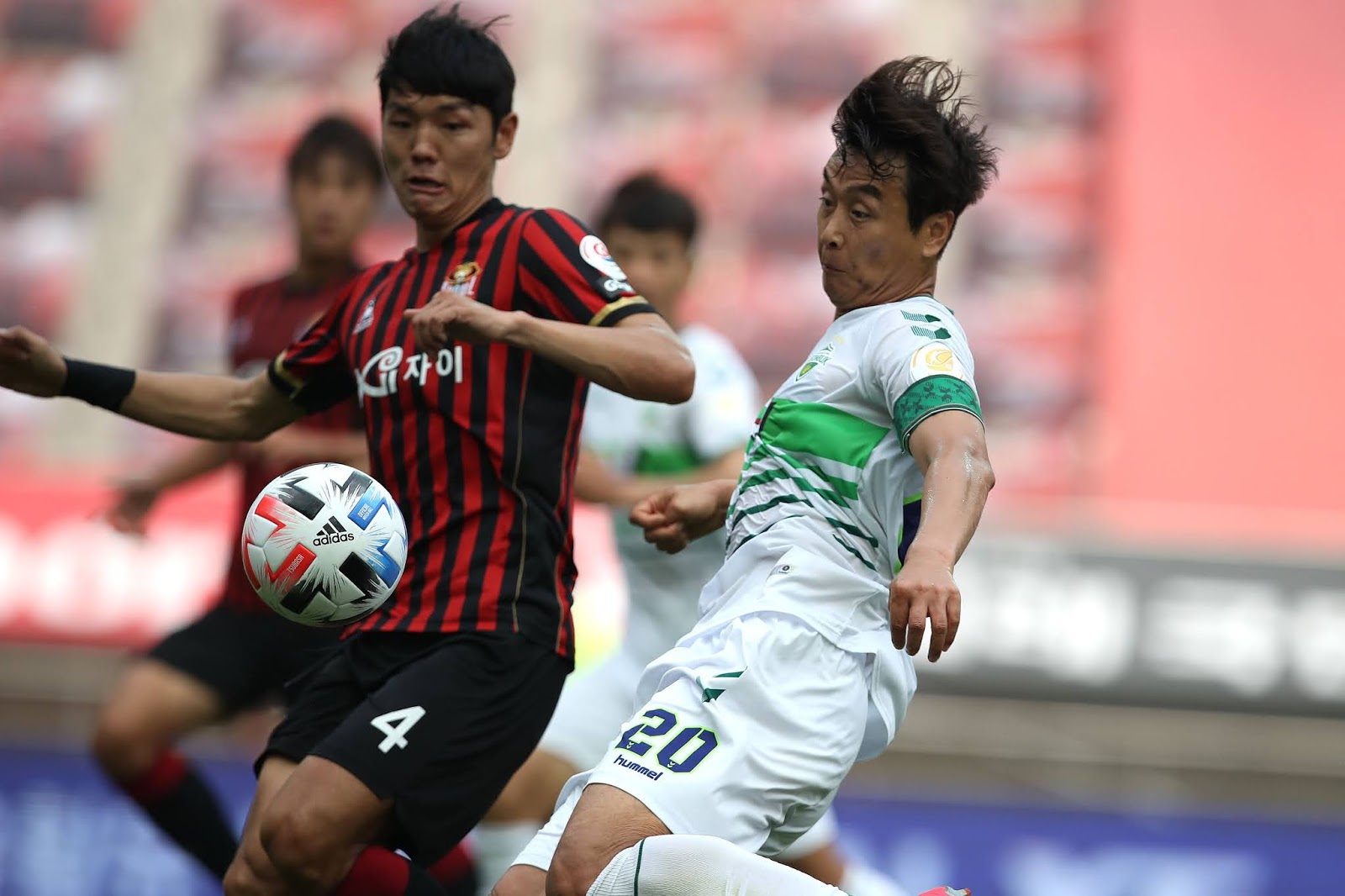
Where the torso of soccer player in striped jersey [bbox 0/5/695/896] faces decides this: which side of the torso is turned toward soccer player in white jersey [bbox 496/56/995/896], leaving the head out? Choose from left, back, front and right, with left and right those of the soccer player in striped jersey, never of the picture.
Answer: left

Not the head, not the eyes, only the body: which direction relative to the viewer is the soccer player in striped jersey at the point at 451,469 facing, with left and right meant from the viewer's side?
facing the viewer and to the left of the viewer

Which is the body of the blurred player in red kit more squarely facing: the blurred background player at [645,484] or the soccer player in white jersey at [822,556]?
the soccer player in white jersey

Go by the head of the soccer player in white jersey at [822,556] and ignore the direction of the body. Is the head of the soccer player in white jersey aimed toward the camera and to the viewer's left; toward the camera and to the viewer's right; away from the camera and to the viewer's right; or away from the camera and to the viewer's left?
toward the camera and to the viewer's left

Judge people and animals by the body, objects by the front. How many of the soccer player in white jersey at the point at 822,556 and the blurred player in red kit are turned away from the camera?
0

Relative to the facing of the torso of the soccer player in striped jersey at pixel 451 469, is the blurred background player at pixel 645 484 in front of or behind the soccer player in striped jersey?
behind

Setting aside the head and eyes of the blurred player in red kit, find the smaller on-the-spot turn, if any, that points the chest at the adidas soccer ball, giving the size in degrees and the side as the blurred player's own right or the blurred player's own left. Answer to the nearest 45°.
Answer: approximately 45° to the blurred player's own left

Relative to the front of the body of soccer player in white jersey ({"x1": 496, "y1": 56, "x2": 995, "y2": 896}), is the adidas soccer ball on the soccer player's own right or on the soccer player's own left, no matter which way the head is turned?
on the soccer player's own right

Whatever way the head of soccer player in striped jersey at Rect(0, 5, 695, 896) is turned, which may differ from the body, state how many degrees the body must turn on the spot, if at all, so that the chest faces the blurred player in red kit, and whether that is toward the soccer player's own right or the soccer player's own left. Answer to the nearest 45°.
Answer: approximately 135° to the soccer player's own right

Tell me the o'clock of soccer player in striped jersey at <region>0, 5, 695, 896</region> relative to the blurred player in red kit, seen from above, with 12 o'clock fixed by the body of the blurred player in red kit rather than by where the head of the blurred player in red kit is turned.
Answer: The soccer player in striped jersey is roughly at 10 o'clock from the blurred player in red kit.
